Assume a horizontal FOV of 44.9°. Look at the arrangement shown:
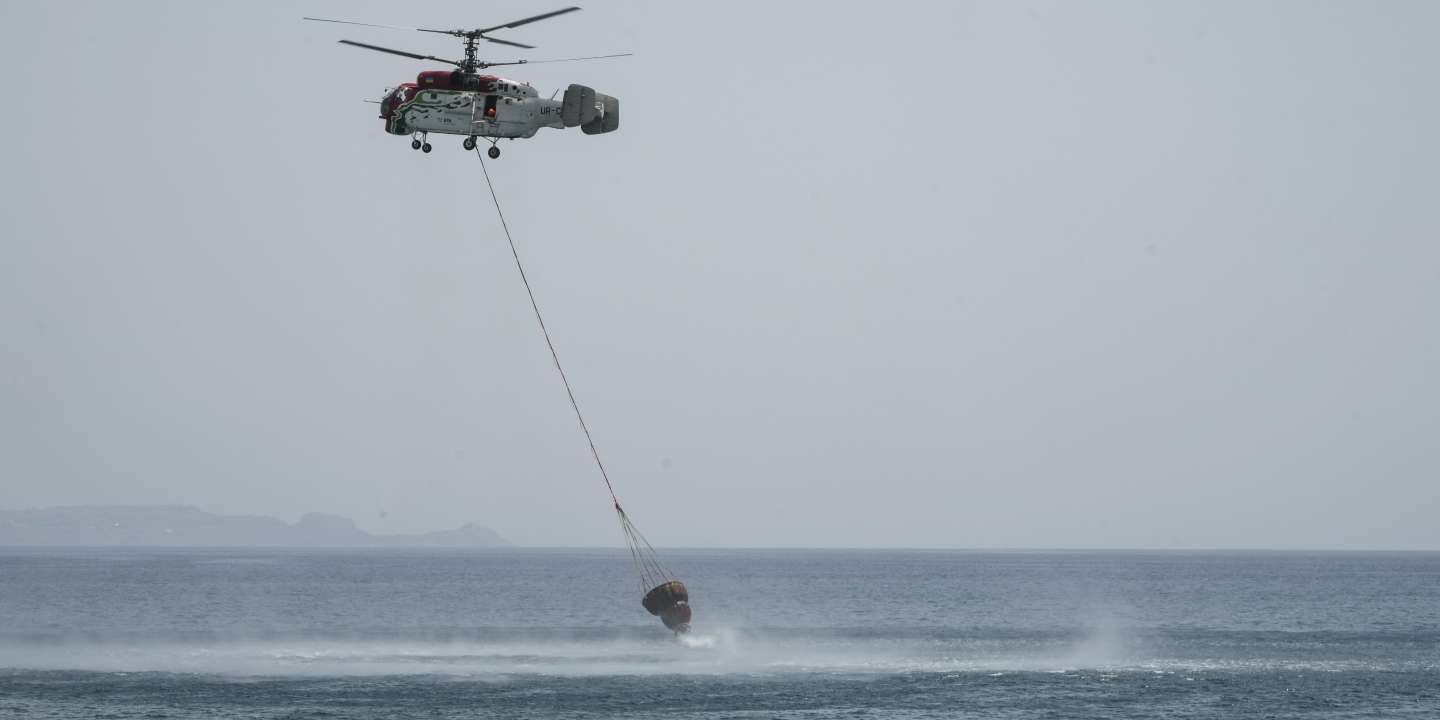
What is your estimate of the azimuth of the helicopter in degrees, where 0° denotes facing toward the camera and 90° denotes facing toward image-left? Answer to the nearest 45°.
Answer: approximately 90°
